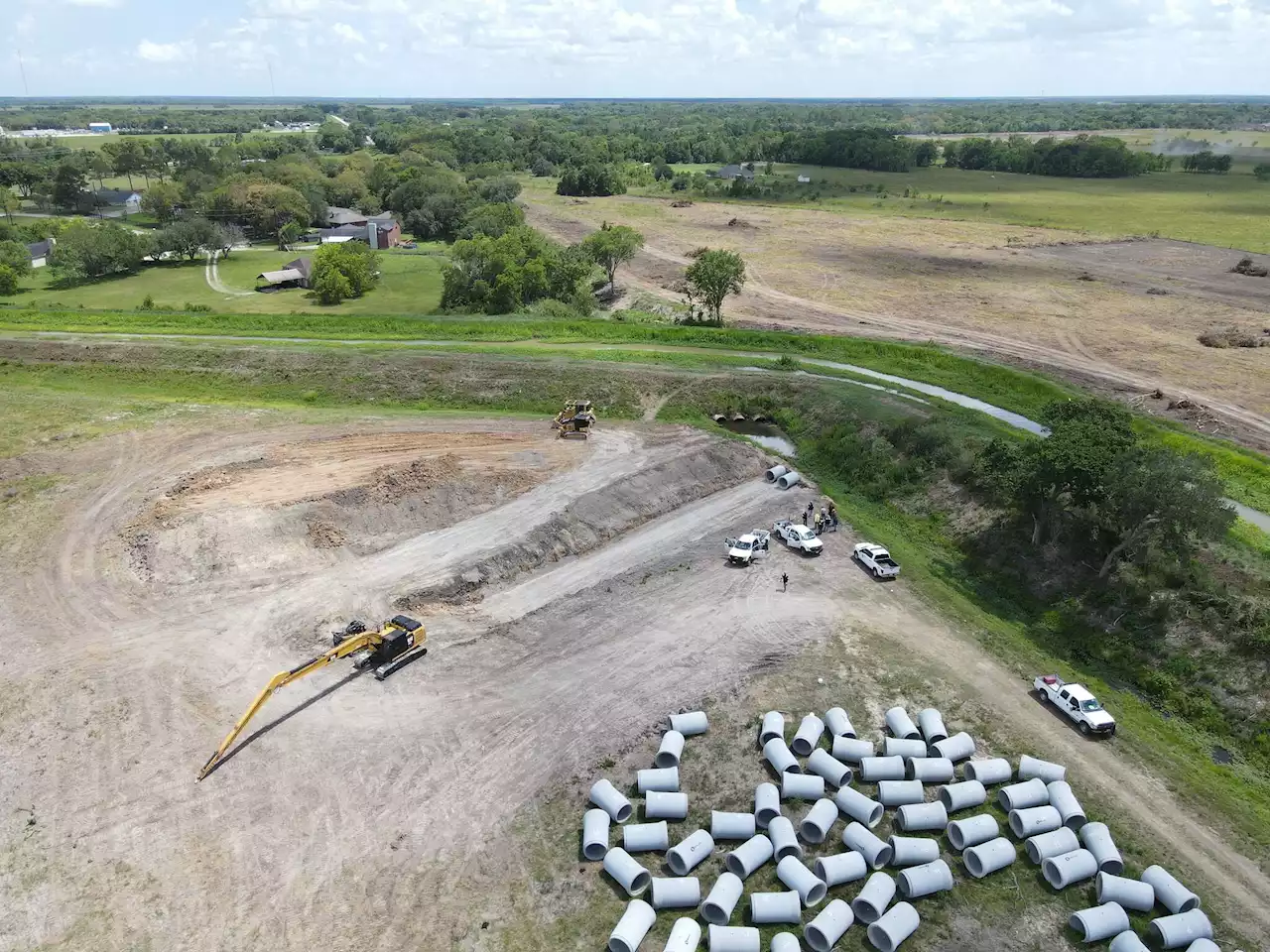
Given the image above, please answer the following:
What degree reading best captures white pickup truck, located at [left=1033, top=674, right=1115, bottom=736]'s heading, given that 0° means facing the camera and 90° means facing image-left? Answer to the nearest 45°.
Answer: approximately 315°

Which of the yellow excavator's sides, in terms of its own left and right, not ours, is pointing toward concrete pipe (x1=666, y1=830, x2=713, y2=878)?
left

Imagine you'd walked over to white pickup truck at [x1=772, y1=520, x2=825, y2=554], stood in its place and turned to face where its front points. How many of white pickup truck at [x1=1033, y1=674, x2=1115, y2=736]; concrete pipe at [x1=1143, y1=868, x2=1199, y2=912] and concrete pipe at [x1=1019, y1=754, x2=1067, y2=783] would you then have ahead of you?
3

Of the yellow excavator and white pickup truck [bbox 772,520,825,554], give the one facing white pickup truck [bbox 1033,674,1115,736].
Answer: white pickup truck [bbox 772,520,825,554]

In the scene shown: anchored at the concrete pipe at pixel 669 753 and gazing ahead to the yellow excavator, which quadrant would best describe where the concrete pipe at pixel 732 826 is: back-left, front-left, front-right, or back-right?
back-left

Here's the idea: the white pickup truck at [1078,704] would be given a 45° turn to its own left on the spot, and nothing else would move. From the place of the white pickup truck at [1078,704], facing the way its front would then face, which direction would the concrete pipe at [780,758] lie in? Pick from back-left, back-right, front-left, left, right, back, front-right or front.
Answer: back-right

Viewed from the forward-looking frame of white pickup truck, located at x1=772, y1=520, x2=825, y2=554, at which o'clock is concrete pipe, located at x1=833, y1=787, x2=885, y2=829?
The concrete pipe is roughly at 1 o'clock from the white pickup truck.

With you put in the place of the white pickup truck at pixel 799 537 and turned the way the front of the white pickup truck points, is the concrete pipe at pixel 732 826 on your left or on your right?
on your right

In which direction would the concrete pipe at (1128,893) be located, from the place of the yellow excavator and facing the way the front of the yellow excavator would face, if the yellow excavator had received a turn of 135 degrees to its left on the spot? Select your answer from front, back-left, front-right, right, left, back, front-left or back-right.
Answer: front-right

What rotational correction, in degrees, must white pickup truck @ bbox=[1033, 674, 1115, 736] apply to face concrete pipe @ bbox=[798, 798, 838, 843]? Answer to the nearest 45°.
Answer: approximately 90° to its right

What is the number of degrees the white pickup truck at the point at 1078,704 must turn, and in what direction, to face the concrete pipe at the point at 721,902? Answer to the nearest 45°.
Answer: approximately 90° to its right
